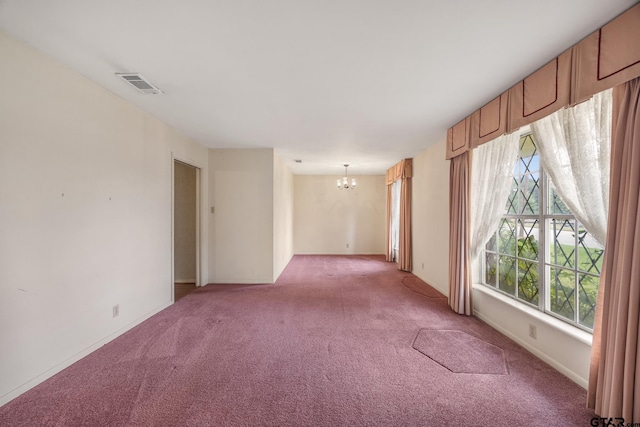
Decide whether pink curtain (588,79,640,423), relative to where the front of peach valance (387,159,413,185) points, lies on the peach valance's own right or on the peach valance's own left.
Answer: on the peach valance's own left

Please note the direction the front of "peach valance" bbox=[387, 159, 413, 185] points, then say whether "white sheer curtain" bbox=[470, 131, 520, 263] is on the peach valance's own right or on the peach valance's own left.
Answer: on the peach valance's own left

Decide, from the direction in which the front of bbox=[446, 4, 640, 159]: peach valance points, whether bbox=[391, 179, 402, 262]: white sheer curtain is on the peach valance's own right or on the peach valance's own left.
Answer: on the peach valance's own right

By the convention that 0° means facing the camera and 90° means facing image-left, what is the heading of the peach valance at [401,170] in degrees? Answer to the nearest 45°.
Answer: approximately 90°

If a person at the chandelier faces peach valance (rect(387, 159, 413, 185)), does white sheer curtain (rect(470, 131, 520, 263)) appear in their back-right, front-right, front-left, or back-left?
front-right

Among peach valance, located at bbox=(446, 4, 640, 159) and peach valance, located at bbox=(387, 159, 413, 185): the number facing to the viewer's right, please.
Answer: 0

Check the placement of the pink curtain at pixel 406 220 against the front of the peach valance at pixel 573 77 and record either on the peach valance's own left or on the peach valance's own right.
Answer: on the peach valance's own right

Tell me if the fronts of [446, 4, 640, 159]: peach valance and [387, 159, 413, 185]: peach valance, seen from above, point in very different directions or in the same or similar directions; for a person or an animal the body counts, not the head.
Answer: same or similar directions

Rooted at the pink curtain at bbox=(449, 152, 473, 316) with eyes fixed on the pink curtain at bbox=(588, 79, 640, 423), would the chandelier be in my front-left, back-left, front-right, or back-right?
back-right
